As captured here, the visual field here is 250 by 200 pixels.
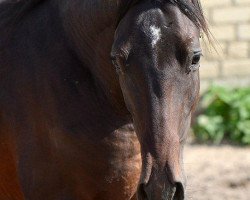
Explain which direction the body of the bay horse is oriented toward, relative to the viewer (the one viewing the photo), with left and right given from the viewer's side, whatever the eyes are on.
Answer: facing the viewer and to the right of the viewer

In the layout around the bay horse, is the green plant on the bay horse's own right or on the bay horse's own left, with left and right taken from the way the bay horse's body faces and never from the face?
on the bay horse's own left
